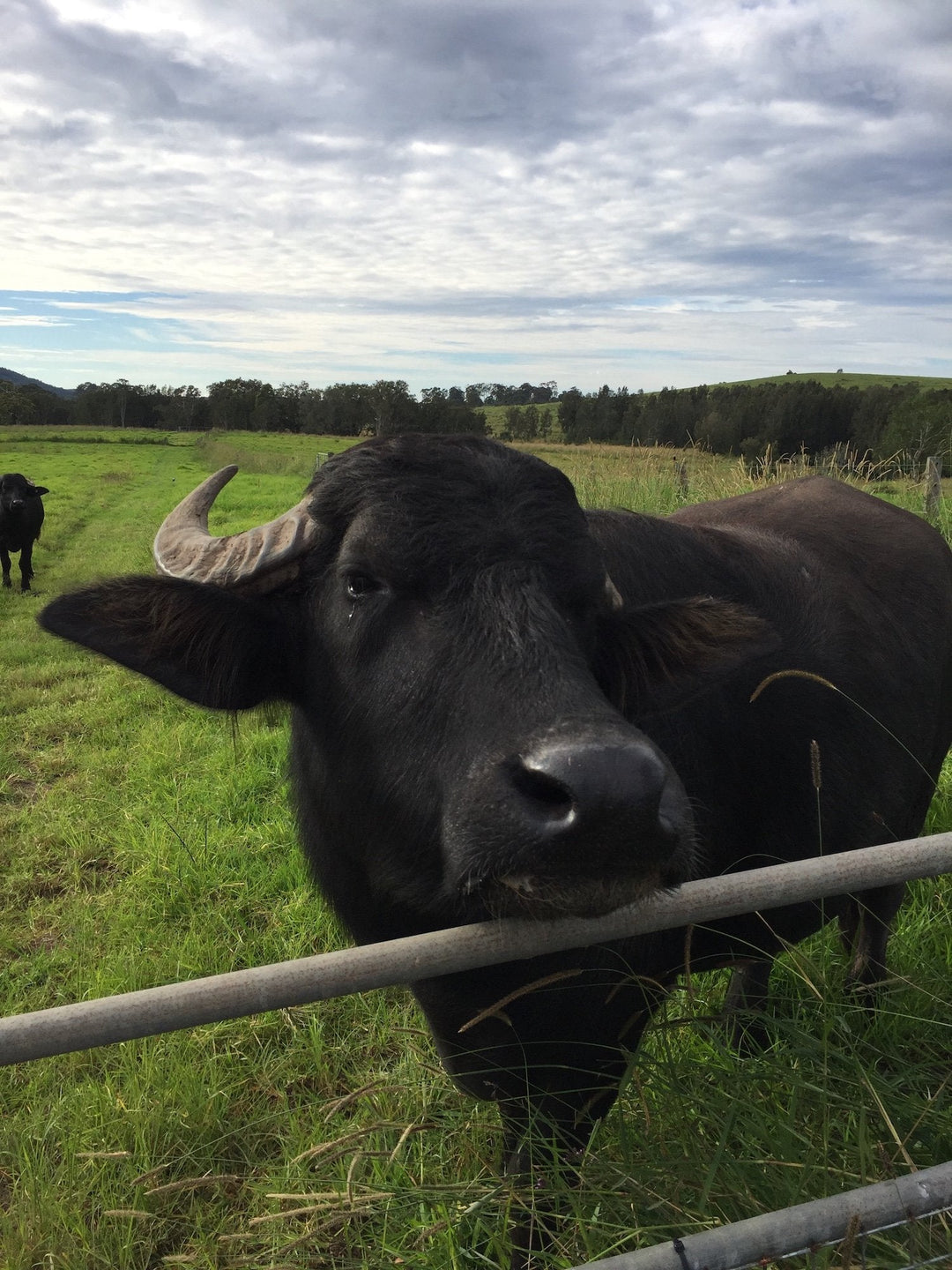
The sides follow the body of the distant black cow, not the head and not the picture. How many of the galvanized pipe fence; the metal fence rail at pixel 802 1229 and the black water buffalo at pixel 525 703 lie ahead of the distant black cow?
3

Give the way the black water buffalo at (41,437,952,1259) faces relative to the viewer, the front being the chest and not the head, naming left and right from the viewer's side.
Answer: facing the viewer and to the left of the viewer

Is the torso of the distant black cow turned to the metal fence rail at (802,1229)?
yes

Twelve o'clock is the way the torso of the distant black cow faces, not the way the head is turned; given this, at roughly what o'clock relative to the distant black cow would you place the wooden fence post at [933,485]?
The wooden fence post is roughly at 10 o'clock from the distant black cow.

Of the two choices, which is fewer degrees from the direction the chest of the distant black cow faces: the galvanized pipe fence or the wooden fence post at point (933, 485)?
the galvanized pipe fence

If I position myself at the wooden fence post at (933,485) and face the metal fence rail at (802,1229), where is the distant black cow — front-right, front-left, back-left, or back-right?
front-right

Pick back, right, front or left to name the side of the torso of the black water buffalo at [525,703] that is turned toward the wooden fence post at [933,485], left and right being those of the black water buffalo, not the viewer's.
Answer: back

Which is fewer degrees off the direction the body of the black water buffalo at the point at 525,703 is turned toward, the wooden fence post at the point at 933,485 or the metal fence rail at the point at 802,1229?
the metal fence rail

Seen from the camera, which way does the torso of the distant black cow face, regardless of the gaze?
toward the camera

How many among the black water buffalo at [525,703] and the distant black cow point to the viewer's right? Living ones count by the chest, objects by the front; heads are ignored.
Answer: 0

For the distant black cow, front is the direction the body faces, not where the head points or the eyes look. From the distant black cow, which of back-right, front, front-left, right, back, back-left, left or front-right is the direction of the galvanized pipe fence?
front

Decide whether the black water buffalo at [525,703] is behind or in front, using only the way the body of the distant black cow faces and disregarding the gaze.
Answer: in front
